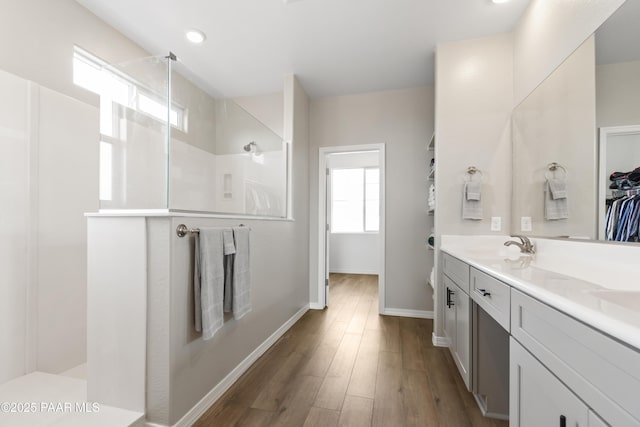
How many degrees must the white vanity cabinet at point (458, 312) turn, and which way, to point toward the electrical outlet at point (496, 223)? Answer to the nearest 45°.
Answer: approximately 135° to its right

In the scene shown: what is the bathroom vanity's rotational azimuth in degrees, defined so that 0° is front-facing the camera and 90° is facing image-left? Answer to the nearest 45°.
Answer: approximately 45°

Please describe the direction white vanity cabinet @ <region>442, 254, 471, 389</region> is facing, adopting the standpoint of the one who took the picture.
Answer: facing to the left of the viewer

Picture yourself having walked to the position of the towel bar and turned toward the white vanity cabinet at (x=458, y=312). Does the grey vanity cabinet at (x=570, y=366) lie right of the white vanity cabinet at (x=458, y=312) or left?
right

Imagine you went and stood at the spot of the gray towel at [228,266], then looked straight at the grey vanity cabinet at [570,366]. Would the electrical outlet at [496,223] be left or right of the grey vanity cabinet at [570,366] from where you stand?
left

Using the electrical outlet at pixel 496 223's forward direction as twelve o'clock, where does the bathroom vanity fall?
The bathroom vanity is roughly at 12 o'clock from the electrical outlet.

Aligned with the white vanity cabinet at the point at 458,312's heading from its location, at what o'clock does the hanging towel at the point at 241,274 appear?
The hanging towel is roughly at 11 o'clock from the white vanity cabinet.
